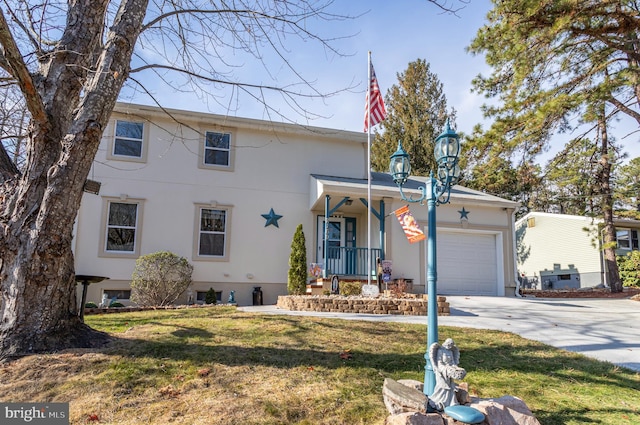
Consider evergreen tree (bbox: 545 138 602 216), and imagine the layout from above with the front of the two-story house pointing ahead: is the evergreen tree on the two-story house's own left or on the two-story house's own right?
on the two-story house's own left

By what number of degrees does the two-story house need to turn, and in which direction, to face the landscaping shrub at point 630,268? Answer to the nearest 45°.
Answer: approximately 90° to its left

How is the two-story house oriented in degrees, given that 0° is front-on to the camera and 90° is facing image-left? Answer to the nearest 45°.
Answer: approximately 0°

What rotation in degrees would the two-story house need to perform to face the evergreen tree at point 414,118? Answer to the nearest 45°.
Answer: approximately 135° to its left

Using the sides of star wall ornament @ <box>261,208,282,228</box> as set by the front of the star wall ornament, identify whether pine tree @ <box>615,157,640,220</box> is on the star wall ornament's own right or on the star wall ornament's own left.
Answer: on the star wall ornament's own left

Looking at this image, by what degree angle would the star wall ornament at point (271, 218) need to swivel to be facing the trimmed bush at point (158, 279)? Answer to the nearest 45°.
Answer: approximately 45° to its right

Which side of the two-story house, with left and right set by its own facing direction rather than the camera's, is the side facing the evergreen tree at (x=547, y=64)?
left

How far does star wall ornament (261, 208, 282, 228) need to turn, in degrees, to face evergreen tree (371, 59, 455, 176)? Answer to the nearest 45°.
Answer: approximately 135° to its left
